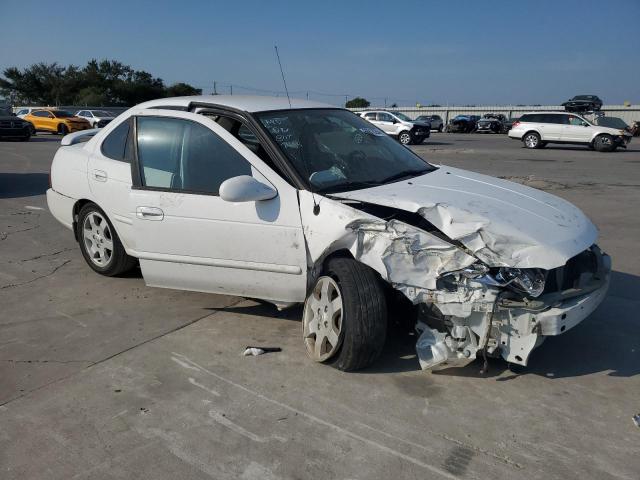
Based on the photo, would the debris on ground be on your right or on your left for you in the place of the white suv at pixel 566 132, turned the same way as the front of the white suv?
on your right

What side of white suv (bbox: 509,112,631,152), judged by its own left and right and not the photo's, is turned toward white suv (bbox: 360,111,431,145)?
back

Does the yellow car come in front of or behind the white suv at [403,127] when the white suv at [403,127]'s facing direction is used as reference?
behind

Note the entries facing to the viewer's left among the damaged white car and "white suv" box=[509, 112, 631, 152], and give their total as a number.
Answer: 0

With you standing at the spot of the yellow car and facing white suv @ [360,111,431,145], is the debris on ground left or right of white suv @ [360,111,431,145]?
right

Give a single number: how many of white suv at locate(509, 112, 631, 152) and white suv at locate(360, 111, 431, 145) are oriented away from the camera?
0

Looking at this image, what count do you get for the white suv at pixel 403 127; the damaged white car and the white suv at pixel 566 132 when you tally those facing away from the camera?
0

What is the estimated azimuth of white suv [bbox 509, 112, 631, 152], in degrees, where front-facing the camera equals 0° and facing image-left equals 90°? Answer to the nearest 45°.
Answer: approximately 270°

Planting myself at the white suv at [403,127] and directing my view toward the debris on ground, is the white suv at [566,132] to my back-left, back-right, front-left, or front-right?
front-left

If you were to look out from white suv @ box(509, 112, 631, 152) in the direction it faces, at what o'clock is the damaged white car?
The damaged white car is roughly at 3 o'clock from the white suv.

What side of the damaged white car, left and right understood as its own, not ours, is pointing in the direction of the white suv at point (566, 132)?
left
